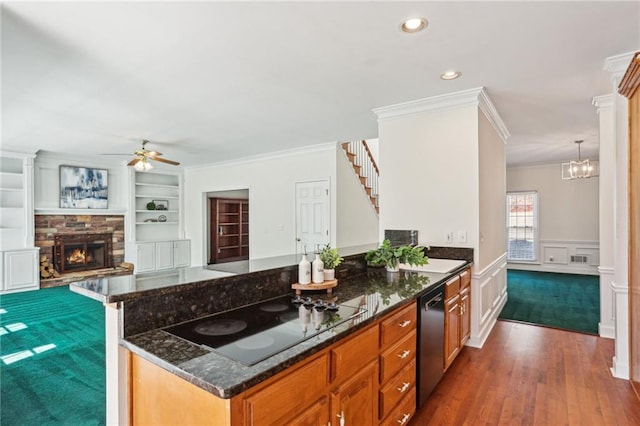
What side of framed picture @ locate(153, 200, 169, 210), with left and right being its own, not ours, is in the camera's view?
front

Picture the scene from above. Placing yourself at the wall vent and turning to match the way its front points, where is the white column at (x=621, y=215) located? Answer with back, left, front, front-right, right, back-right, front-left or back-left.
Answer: front

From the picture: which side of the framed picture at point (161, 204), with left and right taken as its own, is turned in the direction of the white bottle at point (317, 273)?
front

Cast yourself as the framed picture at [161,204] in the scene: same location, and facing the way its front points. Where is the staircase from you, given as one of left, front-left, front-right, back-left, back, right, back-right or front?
front-left

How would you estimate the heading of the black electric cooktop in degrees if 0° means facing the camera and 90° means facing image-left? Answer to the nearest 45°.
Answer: approximately 315°

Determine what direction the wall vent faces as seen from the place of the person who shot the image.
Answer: facing the viewer

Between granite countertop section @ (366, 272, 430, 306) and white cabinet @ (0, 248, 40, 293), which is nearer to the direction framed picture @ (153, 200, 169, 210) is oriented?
the granite countertop section

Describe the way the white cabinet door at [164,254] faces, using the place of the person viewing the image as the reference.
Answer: facing the viewer and to the right of the viewer

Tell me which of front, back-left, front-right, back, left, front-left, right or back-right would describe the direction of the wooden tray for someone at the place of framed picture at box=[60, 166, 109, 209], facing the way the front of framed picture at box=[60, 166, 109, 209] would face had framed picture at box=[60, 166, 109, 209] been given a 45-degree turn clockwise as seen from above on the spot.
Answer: front-left

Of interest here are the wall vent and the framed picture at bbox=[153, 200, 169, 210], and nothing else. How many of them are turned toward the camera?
2

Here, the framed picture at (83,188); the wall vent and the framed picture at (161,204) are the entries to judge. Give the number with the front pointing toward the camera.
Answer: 3

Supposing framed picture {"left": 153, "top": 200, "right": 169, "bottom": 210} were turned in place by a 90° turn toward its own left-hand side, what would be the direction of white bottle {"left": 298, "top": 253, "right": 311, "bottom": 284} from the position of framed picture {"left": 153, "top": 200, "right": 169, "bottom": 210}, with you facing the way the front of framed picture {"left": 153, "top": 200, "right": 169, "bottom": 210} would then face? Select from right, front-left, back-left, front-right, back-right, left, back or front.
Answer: right

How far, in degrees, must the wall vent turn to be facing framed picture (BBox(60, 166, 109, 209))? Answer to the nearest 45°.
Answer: approximately 45° to its right

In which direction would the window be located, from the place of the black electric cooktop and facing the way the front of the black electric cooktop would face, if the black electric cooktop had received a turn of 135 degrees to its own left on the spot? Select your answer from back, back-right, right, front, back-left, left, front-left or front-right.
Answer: front-right

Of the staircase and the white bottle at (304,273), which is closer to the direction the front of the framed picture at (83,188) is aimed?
the white bottle

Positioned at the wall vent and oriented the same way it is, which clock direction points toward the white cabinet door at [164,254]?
The white cabinet door is roughly at 2 o'clock from the wall vent.
